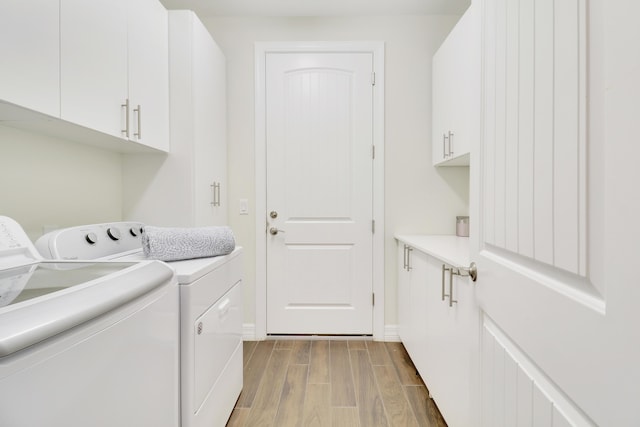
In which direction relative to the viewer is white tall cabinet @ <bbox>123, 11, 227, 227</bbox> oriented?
to the viewer's right

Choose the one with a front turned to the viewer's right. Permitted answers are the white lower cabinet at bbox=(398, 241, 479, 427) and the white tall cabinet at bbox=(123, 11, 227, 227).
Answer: the white tall cabinet

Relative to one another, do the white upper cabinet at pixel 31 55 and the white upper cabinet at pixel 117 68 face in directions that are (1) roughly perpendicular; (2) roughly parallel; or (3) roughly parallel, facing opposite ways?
roughly parallel

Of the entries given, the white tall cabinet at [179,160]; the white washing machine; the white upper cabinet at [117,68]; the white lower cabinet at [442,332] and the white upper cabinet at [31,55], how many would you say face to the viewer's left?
1

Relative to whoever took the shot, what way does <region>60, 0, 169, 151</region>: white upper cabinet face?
facing the viewer and to the right of the viewer

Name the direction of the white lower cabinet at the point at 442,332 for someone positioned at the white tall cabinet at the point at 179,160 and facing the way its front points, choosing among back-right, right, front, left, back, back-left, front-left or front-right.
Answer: front-right

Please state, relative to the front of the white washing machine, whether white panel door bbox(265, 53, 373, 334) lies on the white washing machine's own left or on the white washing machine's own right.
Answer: on the white washing machine's own left

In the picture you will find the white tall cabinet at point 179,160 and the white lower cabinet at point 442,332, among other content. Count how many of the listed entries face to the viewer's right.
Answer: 1

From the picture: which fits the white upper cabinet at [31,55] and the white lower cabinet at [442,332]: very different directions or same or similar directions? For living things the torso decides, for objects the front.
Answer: very different directions

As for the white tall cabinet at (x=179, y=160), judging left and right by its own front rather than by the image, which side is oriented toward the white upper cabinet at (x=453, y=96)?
front

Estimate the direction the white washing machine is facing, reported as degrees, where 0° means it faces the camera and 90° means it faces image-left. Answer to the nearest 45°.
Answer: approximately 315°

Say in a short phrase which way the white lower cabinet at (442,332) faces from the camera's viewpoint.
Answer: facing to the left of the viewer
